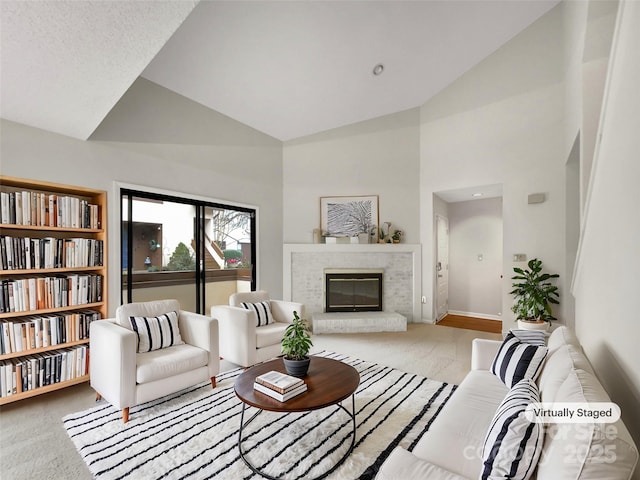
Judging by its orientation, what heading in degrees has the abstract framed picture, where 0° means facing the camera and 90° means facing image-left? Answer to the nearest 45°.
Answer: approximately 0°

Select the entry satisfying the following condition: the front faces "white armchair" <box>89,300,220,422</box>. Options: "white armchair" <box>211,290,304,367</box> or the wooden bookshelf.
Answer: the wooden bookshelf

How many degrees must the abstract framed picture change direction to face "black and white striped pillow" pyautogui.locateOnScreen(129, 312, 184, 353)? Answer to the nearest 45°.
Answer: approximately 45° to its right

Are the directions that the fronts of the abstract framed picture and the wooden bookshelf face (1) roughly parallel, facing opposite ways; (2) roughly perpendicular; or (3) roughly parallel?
roughly perpendicular

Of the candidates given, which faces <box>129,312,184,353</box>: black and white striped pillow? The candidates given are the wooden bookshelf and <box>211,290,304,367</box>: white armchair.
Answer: the wooden bookshelf
